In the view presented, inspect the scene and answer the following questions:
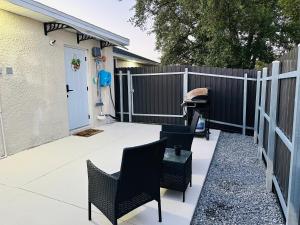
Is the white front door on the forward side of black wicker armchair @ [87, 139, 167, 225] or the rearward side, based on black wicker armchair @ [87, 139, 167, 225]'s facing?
on the forward side

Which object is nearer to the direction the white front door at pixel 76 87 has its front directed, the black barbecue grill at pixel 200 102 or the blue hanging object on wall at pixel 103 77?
the black barbecue grill

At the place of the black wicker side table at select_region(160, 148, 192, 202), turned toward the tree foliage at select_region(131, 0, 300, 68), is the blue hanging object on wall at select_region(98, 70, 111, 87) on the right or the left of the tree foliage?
left

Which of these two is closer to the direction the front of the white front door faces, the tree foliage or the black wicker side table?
the black wicker side table

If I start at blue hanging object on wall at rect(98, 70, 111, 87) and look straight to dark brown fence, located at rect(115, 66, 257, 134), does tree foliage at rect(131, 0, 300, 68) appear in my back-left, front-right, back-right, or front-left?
front-left

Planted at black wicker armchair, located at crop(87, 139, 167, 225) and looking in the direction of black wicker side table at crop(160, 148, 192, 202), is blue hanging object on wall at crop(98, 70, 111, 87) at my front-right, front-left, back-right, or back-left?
front-left

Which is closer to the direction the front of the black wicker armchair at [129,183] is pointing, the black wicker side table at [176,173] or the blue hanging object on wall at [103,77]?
the blue hanging object on wall

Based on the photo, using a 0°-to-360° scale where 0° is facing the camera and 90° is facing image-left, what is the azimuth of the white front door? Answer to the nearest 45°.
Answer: approximately 315°

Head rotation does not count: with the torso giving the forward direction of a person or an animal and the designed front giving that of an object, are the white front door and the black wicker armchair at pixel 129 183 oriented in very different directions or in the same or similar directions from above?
very different directions

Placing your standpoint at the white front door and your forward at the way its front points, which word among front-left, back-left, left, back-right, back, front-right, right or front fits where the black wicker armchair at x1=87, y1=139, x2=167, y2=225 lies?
front-right

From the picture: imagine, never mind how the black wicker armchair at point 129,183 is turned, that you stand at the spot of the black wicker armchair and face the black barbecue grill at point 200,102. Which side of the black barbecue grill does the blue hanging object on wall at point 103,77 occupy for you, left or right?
left

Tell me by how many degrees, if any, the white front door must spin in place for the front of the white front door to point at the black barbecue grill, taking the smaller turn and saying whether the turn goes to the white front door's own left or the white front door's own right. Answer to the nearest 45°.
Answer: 0° — it already faces it

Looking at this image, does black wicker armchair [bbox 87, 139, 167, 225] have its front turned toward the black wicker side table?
no

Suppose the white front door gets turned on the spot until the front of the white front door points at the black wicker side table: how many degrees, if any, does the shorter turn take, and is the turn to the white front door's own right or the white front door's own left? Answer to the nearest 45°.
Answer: approximately 45° to the white front door's own right

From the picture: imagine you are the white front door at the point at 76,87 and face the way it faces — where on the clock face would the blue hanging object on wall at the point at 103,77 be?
The blue hanging object on wall is roughly at 9 o'clock from the white front door.
